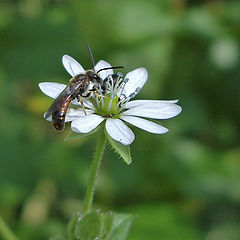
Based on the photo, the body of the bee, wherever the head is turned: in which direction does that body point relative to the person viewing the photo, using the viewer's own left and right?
facing to the right of the viewer
